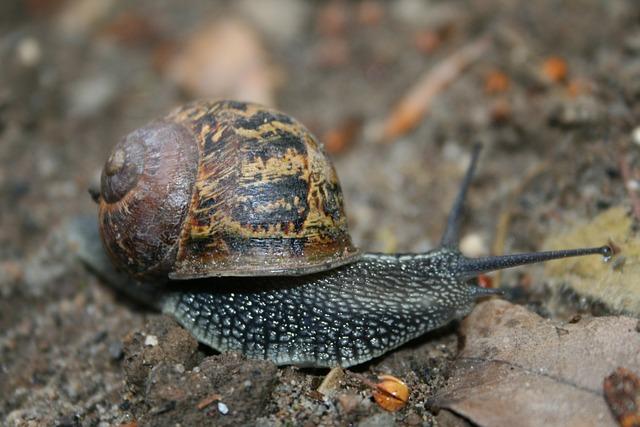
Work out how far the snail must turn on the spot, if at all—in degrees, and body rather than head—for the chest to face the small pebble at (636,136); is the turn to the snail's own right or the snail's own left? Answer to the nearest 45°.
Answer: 0° — it already faces it

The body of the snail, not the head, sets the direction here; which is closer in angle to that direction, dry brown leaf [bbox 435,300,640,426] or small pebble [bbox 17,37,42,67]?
the dry brown leaf

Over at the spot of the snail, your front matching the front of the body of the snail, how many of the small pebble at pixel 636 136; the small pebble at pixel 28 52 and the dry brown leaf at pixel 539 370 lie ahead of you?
2

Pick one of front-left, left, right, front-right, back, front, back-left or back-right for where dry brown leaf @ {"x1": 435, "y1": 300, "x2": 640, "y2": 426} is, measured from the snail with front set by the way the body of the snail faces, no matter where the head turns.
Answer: front

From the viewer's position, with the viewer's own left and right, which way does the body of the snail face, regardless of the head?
facing to the right of the viewer

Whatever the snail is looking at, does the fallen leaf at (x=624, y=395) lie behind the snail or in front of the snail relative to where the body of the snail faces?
in front

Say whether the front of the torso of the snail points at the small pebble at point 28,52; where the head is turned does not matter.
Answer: no
